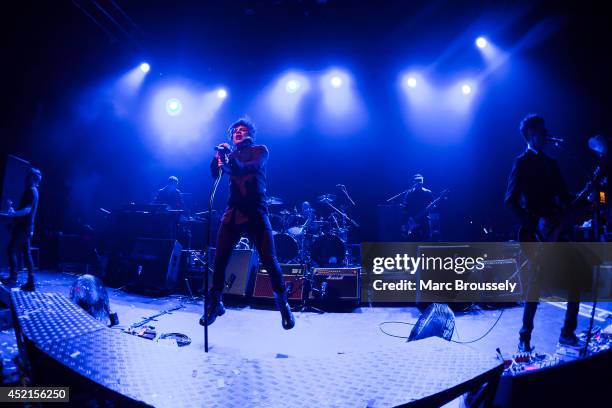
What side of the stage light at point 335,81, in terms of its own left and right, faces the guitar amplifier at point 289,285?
front

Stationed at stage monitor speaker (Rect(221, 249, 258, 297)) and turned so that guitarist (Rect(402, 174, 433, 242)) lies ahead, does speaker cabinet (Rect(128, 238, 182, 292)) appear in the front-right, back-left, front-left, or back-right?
back-left

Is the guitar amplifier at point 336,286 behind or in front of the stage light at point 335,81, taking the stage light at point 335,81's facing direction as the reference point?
in front

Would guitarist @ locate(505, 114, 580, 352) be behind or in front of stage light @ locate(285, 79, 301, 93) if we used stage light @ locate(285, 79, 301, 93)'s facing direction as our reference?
in front

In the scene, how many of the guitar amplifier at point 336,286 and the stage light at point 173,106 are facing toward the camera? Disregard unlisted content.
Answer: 2

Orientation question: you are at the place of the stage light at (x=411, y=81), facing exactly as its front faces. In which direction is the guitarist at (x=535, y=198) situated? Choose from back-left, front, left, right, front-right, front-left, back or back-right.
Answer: front

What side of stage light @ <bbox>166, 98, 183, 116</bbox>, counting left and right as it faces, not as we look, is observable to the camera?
front

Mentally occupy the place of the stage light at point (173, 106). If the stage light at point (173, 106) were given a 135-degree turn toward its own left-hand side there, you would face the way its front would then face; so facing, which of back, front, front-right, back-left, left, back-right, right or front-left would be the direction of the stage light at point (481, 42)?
right
